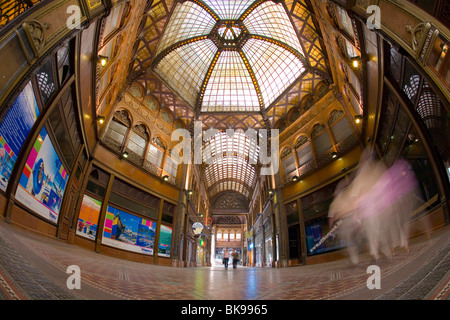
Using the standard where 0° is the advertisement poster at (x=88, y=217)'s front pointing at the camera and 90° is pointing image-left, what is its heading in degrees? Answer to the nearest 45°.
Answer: approximately 315°

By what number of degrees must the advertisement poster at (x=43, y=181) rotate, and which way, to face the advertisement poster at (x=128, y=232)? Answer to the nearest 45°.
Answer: approximately 90° to its left

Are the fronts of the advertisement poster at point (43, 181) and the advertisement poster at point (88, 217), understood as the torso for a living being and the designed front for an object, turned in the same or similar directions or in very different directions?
same or similar directions

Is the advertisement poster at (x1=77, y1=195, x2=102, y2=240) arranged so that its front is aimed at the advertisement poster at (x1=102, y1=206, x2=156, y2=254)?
no

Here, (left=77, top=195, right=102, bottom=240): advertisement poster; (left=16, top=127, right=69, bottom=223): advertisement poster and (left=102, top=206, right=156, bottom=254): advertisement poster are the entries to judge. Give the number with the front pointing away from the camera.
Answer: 0

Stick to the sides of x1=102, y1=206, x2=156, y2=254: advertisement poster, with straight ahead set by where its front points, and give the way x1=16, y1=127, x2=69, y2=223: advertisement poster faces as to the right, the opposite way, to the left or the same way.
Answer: the same way

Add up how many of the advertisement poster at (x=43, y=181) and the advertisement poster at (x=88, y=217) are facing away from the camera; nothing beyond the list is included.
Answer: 0

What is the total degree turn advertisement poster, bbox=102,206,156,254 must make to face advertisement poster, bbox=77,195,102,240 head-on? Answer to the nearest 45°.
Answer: approximately 90° to its right

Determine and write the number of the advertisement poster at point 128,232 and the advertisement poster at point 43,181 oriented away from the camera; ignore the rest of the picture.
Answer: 0

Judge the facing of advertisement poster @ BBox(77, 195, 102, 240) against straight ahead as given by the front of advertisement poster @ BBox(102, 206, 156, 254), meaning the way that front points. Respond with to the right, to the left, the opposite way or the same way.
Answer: the same way

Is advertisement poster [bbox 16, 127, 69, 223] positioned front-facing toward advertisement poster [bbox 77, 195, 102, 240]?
no

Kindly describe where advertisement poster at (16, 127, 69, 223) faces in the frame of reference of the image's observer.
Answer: facing the viewer and to the right of the viewer

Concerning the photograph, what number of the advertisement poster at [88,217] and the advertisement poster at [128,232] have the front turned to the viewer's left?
0
